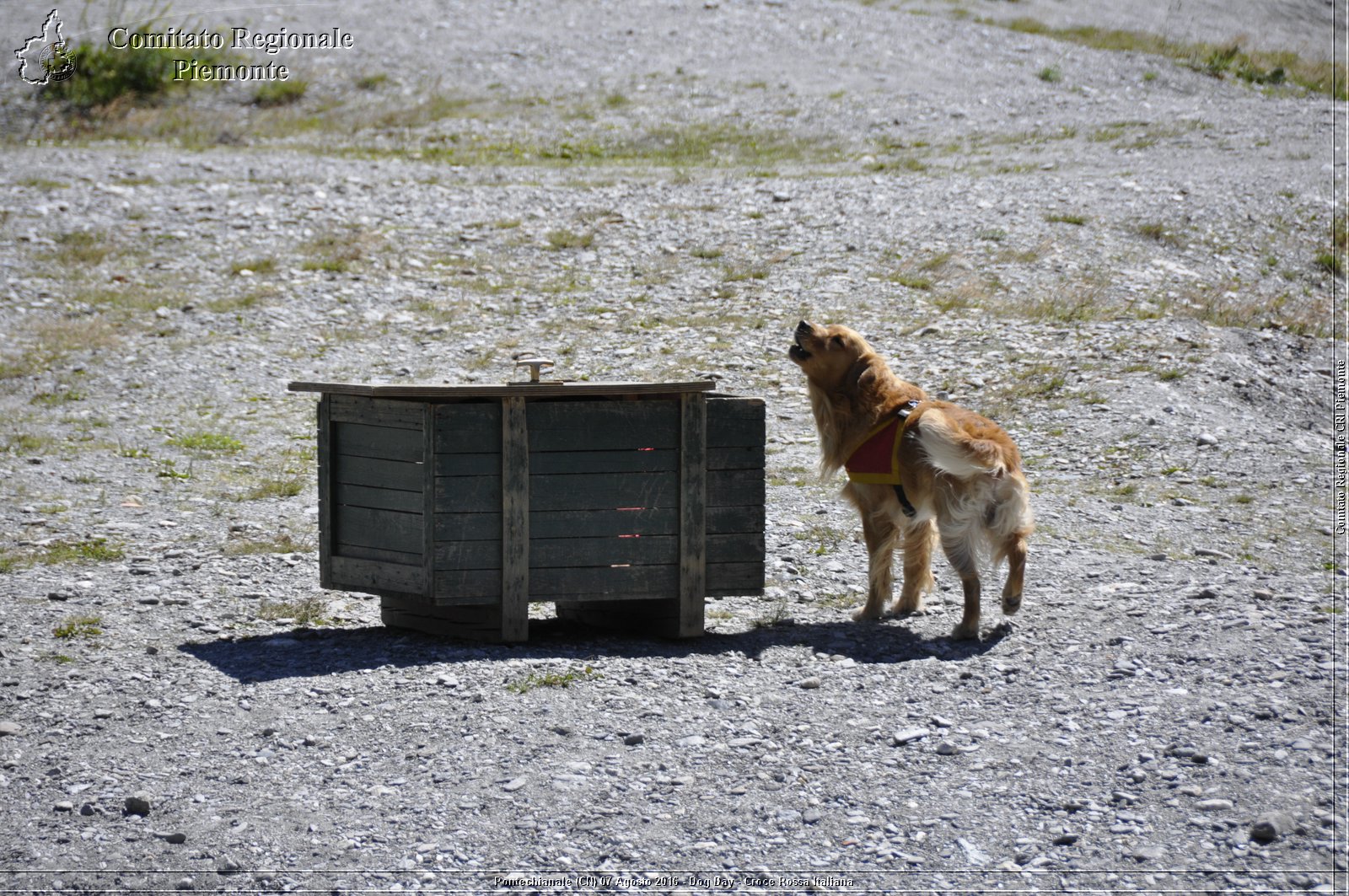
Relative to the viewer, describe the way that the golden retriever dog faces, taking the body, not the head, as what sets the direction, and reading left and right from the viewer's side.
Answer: facing away from the viewer and to the left of the viewer

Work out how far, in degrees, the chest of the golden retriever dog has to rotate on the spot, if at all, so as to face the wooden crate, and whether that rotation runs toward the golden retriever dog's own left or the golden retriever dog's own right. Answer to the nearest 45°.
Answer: approximately 90° to the golden retriever dog's own left
